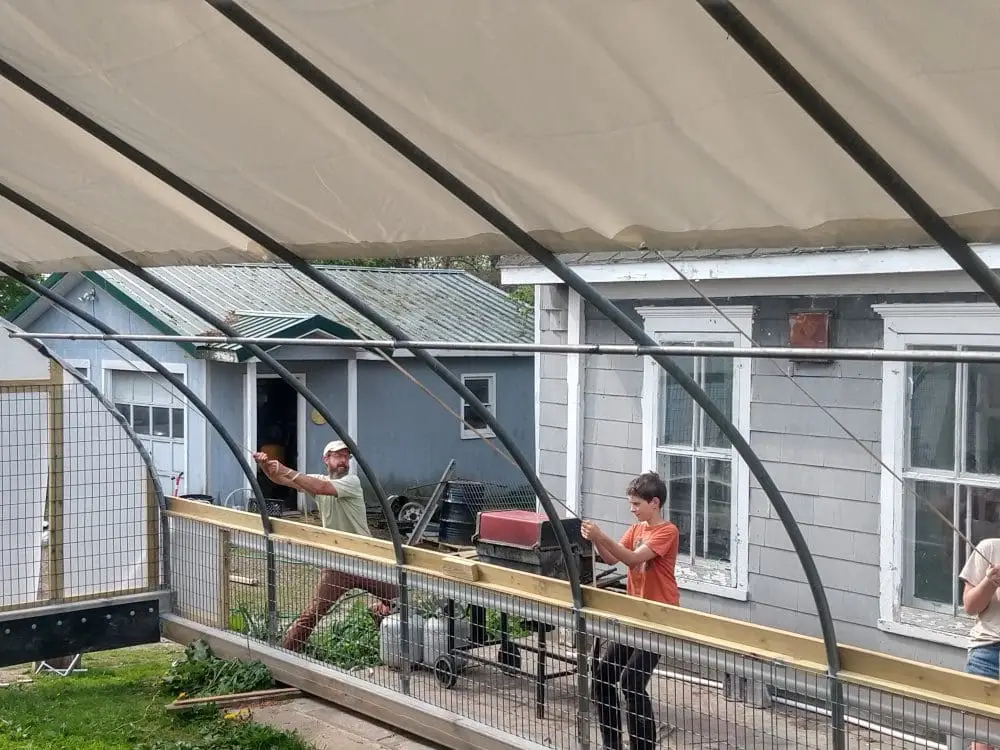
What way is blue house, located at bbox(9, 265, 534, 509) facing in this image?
toward the camera

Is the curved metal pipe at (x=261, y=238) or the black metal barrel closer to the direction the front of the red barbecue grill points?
the curved metal pipe

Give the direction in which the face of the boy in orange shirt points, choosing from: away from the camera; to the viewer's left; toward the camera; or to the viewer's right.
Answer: to the viewer's left

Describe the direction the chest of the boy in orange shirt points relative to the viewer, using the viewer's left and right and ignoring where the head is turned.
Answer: facing the viewer and to the left of the viewer

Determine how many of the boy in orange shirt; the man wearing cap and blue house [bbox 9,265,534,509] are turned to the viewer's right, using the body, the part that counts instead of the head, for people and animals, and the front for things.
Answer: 0

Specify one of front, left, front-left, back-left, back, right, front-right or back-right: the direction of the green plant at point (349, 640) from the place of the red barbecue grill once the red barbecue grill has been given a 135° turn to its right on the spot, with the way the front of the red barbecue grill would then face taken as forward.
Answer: front-left

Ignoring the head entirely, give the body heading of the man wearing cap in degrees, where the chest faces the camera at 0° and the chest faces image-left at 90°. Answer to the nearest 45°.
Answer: approximately 45°

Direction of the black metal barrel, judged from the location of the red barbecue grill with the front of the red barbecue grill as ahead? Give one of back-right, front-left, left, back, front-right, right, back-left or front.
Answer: back-right

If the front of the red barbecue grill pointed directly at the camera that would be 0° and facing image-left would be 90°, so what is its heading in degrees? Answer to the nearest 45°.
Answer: approximately 45°

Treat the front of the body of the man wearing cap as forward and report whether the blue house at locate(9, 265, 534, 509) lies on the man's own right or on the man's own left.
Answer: on the man's own right

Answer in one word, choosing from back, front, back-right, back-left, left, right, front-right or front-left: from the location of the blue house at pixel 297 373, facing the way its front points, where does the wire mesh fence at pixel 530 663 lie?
front

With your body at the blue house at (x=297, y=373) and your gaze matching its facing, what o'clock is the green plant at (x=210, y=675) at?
The green plant is roughly at 12 o'clock from the blue house.

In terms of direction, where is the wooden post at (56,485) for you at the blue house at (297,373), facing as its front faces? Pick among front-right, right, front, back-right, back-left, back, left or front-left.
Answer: front
